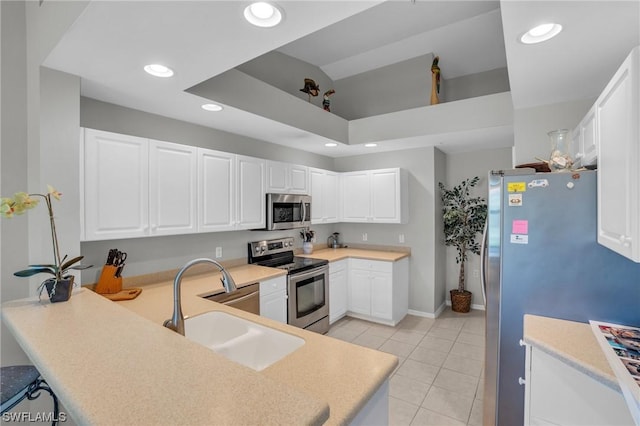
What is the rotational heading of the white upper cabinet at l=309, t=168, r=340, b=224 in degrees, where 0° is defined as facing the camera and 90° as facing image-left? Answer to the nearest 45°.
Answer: approximately 315°

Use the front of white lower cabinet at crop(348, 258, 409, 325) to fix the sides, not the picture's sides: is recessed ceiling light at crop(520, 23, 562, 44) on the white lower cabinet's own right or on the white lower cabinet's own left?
on the white lower cabinet's own left

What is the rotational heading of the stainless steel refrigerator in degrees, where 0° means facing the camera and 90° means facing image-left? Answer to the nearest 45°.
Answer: approximately 90°

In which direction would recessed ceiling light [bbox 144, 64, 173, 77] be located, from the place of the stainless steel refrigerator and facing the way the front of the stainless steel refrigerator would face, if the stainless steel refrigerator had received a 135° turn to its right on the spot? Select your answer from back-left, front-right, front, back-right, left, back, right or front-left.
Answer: back

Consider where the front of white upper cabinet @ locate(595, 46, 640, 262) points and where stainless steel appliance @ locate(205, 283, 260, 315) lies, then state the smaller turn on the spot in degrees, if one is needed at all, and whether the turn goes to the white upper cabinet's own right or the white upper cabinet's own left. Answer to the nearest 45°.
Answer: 0° — it already faces it

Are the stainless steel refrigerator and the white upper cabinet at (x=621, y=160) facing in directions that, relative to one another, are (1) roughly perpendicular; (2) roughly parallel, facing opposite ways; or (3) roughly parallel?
roughly parallel

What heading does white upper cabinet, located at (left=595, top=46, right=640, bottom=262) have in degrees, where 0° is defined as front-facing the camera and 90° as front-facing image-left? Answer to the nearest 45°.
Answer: approximately 90°

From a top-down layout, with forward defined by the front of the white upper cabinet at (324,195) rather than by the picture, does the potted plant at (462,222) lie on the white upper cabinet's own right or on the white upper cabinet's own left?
on the white upper cabinet's own left

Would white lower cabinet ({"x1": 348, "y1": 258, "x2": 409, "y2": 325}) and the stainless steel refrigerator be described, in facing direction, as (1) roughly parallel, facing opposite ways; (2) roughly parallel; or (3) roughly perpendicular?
roughly perpendicular

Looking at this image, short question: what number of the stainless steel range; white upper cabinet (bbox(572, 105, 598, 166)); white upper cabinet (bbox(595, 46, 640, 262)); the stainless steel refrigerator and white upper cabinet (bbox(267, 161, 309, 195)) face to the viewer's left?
3

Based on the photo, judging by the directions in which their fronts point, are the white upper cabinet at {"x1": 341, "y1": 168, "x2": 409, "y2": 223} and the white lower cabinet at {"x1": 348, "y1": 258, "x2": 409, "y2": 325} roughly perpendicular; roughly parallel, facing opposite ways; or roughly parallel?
roughly parallel
